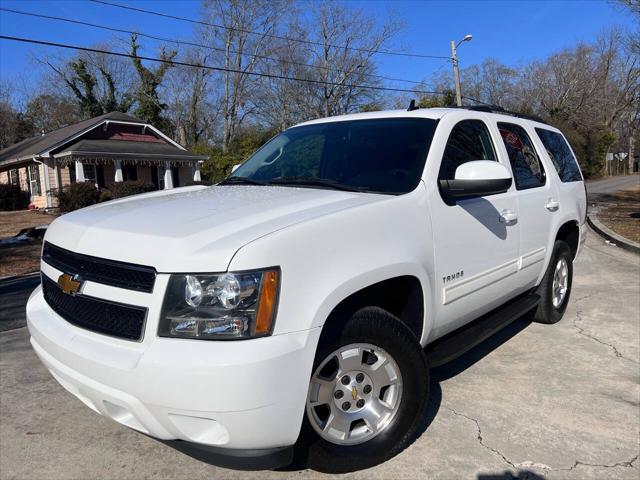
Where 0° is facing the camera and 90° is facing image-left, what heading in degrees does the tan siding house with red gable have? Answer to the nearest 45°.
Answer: approximately 315°

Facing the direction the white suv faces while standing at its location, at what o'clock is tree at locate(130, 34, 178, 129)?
The tree is roughly at 4 o'clock from the white suv.

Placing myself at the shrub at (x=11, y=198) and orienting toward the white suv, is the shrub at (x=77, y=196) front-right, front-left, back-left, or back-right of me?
front-left

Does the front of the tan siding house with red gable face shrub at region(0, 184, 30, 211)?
no

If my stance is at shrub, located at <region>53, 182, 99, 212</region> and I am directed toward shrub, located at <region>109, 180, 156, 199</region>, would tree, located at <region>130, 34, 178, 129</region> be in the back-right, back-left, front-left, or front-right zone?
front-left

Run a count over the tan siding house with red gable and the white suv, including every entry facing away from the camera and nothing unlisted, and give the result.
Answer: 0

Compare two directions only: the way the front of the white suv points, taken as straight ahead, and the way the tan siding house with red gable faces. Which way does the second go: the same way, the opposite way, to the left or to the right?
to the left

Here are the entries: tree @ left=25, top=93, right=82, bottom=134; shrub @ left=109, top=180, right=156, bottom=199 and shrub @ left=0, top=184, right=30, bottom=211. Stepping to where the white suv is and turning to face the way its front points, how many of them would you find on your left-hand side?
0

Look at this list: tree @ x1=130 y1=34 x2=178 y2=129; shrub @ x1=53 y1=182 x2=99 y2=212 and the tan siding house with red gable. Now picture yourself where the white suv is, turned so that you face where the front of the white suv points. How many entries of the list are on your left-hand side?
0

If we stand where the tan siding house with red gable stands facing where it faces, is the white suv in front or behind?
in front

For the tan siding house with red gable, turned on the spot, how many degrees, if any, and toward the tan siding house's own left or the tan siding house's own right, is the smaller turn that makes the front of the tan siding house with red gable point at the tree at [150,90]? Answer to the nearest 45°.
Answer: approximately 135° to the tan siding house's own left

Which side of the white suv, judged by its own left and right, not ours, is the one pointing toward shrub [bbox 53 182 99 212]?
right

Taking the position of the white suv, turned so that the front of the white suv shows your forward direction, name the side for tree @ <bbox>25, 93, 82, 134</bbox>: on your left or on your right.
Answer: on your right

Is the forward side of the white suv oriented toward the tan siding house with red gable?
no
